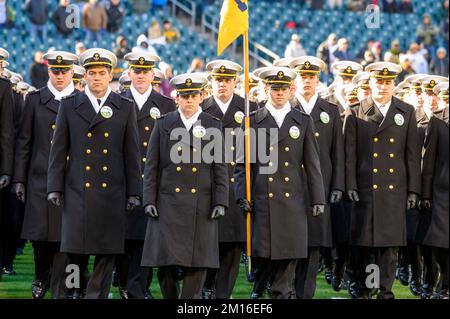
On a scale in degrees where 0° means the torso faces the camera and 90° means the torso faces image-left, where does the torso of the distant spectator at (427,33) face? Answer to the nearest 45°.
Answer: approximately 0°

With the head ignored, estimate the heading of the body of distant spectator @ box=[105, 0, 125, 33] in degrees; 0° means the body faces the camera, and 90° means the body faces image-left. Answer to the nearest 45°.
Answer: approximately 0°

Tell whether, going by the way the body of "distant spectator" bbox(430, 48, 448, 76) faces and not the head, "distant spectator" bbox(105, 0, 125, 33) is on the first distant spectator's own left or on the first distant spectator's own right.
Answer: on the first distant spectator's own right

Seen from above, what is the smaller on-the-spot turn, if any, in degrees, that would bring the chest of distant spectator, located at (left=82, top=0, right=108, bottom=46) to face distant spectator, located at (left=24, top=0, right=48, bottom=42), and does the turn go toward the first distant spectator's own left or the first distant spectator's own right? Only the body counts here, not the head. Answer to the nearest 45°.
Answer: approximately 90° to the first distant spectator's own right

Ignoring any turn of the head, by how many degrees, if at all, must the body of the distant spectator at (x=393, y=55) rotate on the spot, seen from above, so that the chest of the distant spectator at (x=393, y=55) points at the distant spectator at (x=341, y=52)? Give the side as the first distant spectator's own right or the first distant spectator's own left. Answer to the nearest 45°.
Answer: approximately 45° to the first distant spectator's own right

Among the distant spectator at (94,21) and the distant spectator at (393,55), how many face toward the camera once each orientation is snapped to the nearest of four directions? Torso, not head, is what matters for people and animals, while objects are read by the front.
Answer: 2
